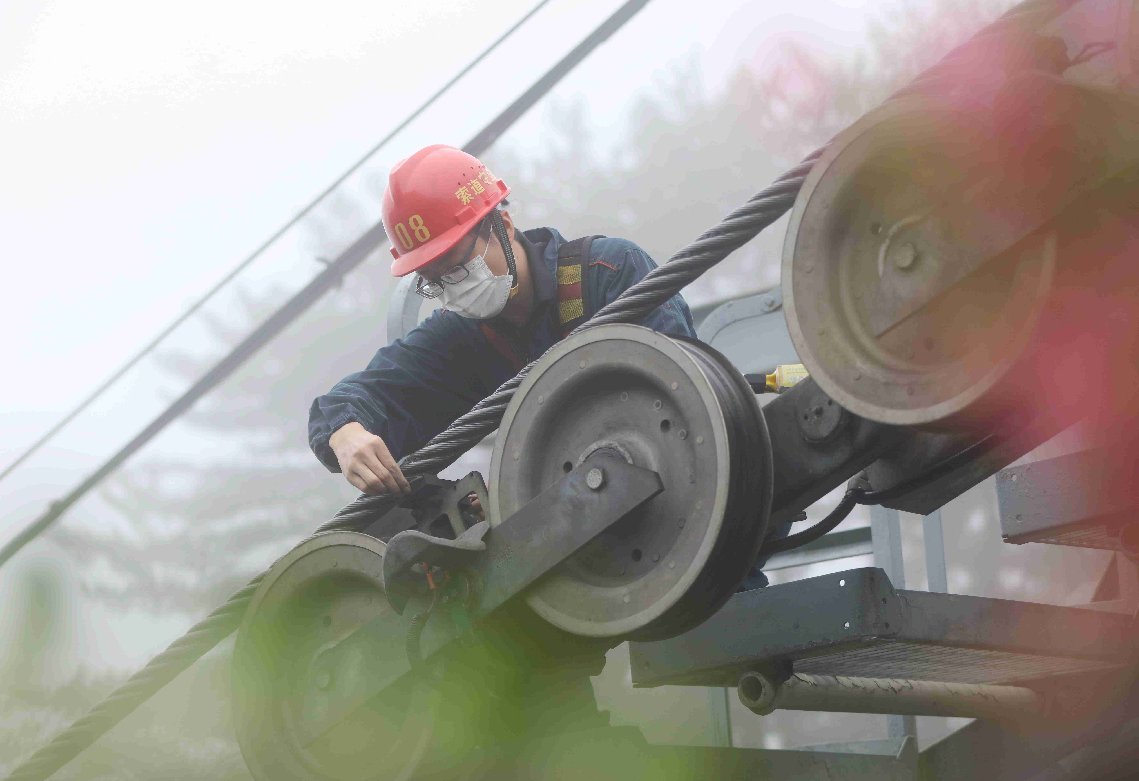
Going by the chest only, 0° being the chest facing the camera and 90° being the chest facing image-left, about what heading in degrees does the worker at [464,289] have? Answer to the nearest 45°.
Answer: approximately 45°

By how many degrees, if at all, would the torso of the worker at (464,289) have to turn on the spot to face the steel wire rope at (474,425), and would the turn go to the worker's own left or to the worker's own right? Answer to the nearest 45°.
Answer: approximately 45° to the worker's own left

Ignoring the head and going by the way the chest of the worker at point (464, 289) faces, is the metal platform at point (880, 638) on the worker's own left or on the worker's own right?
on the worker's own left

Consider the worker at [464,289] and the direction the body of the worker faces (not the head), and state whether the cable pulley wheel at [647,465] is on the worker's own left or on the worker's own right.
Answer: on the worker's own left

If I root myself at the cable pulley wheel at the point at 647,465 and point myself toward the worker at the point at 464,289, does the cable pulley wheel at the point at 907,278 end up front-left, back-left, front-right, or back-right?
back-right

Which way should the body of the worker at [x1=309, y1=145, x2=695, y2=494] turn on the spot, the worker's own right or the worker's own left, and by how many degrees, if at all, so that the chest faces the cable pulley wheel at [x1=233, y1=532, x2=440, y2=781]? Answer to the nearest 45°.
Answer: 0° — they already face it
